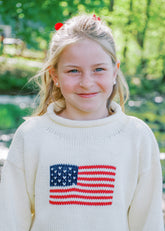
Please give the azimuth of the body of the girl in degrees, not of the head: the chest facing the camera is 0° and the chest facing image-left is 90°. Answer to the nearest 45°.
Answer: approximately 0°

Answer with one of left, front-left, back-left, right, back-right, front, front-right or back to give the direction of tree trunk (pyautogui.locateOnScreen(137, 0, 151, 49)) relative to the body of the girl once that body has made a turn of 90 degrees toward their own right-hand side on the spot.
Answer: right
